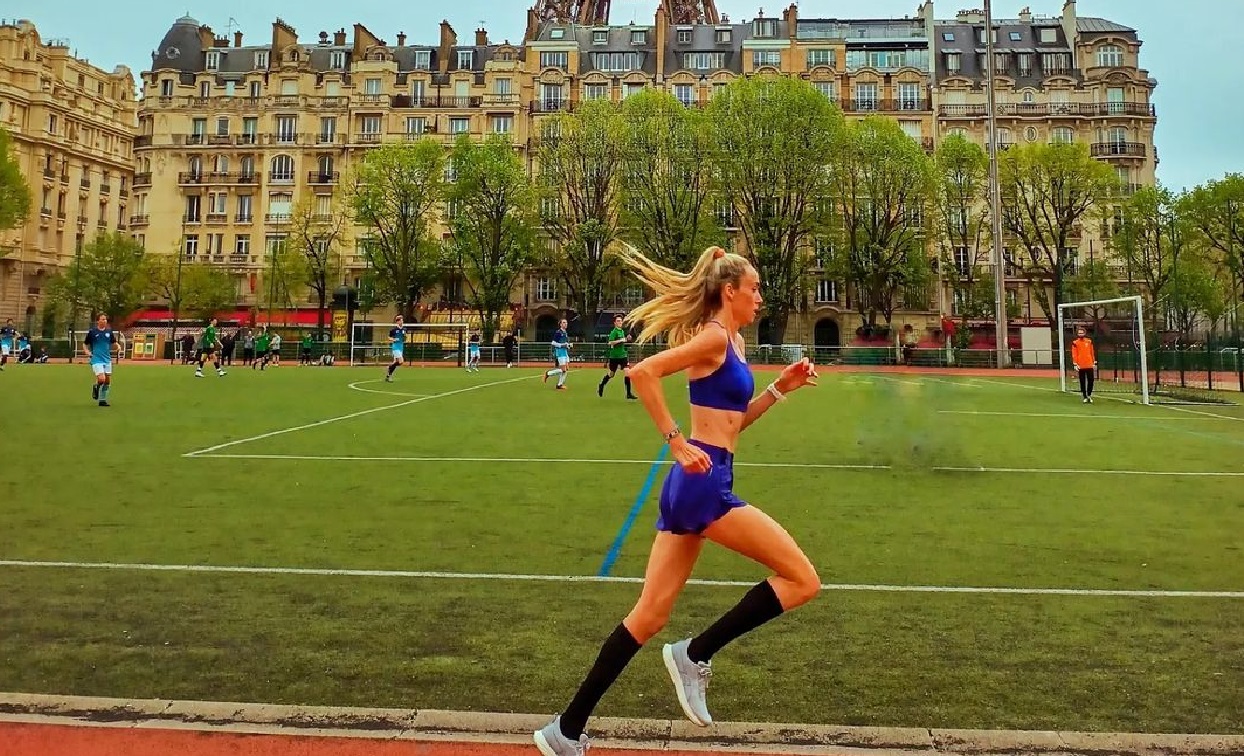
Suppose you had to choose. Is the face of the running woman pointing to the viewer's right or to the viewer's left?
to the viewer's right

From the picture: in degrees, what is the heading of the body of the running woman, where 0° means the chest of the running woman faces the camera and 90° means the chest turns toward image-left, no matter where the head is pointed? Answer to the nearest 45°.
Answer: approximately 270°

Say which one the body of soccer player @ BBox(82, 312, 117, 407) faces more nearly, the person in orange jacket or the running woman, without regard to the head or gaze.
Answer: the running woman

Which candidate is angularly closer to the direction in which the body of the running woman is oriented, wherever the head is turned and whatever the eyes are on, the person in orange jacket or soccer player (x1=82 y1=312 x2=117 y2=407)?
the person in orange jacket

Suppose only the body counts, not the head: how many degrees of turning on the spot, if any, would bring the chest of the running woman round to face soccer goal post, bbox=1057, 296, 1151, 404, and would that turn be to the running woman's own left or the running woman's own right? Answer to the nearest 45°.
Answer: approximately 45° to the running woman's own left

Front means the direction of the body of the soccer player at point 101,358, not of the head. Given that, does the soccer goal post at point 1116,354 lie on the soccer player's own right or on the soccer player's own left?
on the soccer player's own left

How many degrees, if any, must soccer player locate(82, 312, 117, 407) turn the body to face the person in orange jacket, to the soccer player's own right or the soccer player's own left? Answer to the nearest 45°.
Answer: approximately 45° to the soccer player's own left

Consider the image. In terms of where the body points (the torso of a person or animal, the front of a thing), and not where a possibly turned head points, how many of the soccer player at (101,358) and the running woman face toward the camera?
1

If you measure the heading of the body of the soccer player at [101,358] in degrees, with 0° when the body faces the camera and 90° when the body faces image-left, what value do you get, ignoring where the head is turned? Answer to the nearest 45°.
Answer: approximately 0°

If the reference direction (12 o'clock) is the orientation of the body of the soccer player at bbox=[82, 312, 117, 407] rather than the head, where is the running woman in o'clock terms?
The running woman is roughly at 12 o'clock from the soccer player.

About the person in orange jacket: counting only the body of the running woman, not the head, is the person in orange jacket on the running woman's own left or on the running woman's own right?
on the running woman's own left

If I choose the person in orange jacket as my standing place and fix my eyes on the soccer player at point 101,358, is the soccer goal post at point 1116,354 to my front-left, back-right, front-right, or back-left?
back-right

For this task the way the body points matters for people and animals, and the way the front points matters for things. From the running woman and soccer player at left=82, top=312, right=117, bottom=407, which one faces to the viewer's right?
the running woman
